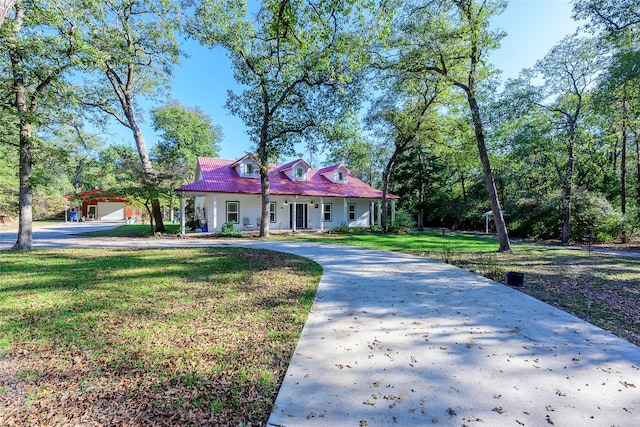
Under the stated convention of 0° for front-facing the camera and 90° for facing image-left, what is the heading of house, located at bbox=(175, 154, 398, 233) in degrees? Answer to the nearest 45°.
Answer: approximately 315°

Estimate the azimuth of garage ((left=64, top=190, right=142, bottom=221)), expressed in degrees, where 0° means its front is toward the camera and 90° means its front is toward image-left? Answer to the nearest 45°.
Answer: approximately 0°

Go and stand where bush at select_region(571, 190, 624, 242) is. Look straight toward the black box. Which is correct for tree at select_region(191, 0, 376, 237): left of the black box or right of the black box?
right

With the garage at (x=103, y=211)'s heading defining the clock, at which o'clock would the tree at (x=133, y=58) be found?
The tree is roughly at 12 o'clock from the garage.

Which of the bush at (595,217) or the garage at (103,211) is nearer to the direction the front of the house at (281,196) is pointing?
the bush

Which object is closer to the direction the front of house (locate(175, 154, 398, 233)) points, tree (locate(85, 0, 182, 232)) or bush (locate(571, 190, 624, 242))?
the bush
